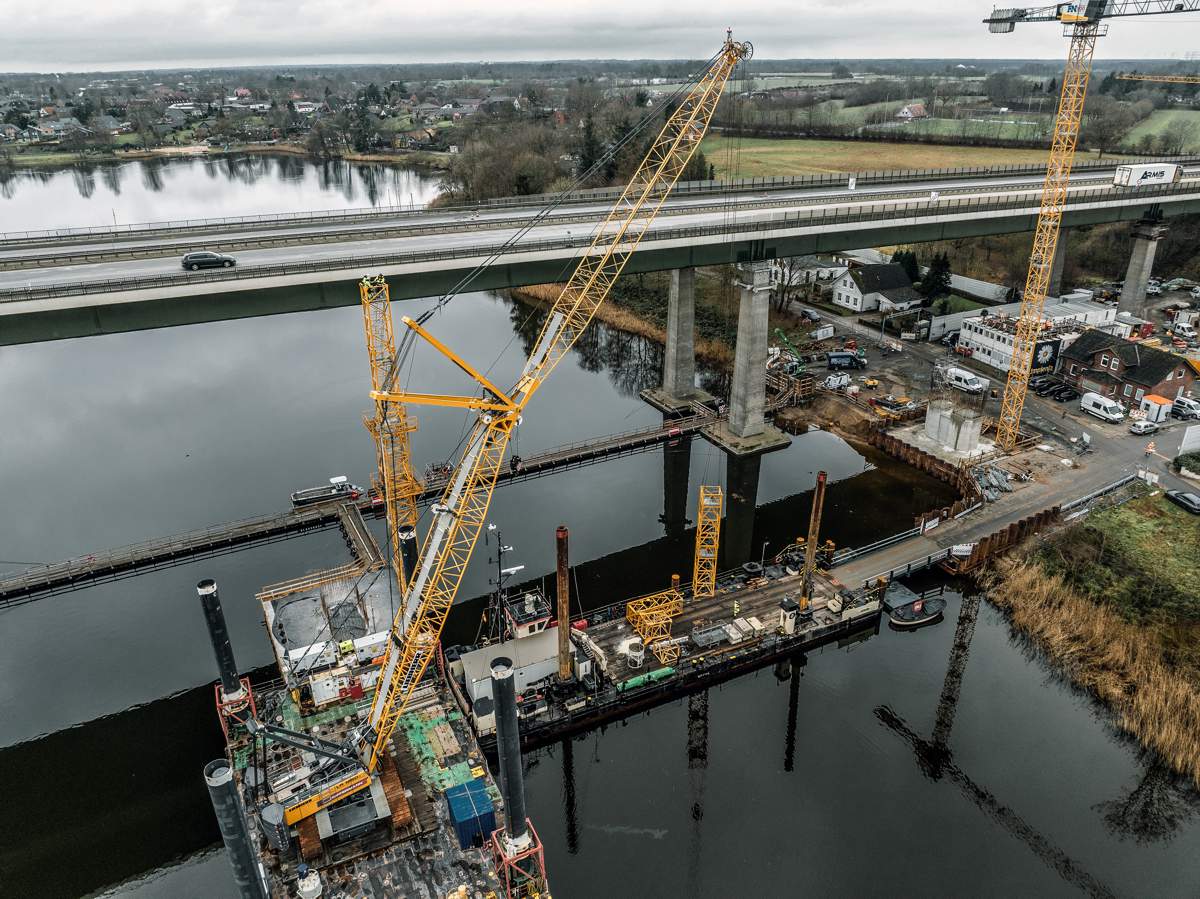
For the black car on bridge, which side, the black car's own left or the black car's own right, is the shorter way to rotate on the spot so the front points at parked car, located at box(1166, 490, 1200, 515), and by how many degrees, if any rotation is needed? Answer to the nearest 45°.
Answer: approximately 45° to the black car's own right

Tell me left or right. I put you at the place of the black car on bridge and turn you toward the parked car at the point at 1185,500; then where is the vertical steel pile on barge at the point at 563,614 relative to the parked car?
right

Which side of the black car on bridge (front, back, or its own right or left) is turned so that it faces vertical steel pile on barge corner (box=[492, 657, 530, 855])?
right

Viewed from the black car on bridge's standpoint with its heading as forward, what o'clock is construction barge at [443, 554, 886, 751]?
The construction barge is roughly at 2 o'clock from the black car on bridge.

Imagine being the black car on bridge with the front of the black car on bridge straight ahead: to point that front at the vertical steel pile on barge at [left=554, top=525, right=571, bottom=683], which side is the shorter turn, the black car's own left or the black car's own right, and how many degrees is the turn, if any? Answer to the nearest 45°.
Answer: approximately 45° to the black car's own right

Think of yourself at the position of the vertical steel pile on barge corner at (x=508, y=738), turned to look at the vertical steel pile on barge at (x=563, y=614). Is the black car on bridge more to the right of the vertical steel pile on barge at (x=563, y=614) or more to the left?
left

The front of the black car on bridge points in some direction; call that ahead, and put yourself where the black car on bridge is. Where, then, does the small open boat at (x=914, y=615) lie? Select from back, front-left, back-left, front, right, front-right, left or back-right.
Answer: front-right

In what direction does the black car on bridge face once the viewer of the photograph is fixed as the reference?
facing to the right of the viewer

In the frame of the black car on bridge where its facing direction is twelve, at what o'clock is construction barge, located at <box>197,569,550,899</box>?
The construction barge is roughly at 3 o'clock from the black car on bridge.
